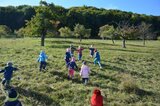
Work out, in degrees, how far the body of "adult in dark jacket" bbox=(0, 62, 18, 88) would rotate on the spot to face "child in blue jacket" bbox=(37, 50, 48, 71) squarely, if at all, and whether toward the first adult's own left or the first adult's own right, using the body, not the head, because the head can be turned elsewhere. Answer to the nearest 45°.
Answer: approximately 45° to the first adult's own right

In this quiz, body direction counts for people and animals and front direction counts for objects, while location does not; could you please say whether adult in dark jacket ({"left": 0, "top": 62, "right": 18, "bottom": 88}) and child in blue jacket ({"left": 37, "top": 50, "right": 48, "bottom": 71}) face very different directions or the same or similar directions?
same or similar directions

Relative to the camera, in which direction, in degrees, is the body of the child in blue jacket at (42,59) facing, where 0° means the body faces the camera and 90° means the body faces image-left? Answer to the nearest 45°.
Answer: approximately 180°

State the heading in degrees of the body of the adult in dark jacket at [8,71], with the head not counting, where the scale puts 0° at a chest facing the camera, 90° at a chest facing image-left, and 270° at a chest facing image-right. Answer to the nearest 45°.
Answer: approximately 180°

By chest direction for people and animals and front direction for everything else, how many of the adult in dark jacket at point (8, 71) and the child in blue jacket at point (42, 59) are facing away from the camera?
2

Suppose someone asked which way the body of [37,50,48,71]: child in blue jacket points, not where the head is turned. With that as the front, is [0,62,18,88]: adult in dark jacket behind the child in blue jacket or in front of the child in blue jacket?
behind
